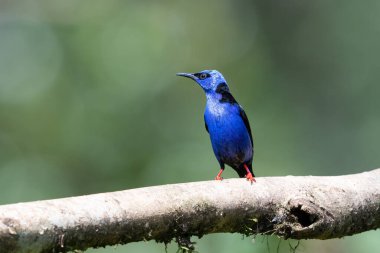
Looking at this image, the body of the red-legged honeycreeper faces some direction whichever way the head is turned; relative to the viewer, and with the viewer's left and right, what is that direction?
facing the viewer and to the left of the viewer
